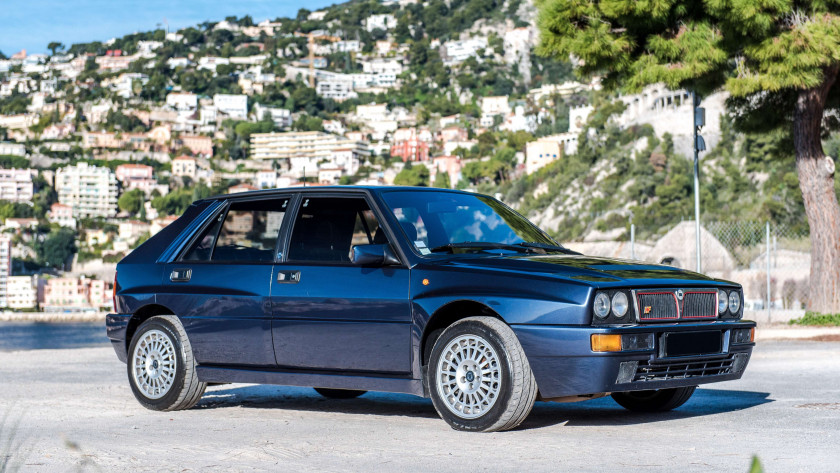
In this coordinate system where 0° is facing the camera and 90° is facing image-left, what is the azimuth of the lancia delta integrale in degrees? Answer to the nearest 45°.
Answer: approximately 315°

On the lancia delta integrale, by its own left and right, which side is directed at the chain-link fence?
left

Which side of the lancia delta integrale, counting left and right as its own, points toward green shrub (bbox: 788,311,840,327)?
left
